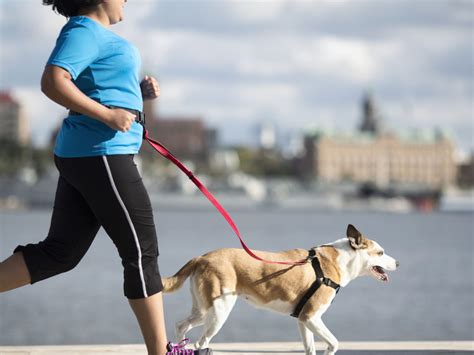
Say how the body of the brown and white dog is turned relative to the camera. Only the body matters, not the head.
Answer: to the viewer's right

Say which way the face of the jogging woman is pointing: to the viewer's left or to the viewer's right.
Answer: to the viewer's right

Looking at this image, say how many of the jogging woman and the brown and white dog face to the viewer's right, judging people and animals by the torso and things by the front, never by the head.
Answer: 2

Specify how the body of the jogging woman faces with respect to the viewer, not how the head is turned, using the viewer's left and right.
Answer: facing to the right of the viewer
